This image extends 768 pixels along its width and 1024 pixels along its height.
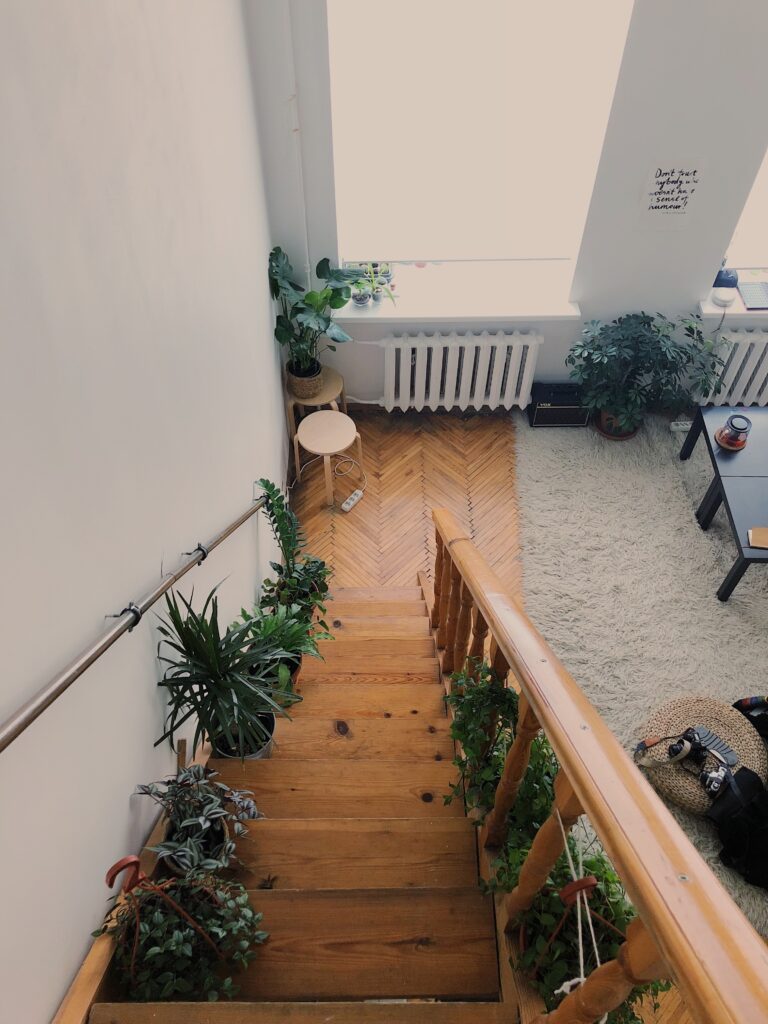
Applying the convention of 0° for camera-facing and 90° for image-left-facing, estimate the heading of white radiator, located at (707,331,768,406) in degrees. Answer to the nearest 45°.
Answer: approximately 0°

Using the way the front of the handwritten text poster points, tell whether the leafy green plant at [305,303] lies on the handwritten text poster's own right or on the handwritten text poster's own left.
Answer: on the handwritten text poster's own right

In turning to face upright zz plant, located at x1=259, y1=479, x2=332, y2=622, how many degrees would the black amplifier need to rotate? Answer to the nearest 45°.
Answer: approximately 45° to its right

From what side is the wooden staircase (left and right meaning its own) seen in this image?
back

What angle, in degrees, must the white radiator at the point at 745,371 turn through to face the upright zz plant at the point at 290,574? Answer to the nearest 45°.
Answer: approximately 45° to its right

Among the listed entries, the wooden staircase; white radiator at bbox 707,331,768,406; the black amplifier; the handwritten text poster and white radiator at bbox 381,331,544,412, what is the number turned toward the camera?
4

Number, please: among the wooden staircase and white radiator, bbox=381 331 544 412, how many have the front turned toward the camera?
1

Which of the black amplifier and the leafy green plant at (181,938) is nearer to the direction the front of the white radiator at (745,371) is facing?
the leafy green plant

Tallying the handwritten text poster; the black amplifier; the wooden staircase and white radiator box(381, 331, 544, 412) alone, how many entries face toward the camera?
3

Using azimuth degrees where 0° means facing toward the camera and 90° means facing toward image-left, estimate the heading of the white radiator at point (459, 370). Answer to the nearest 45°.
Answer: approximately 0°
